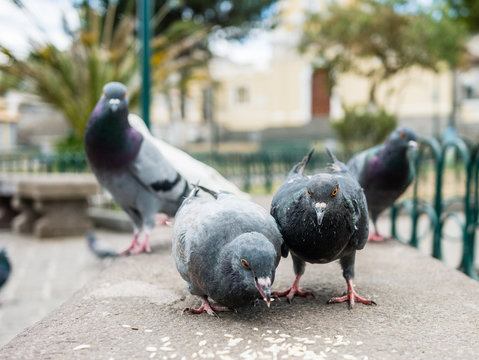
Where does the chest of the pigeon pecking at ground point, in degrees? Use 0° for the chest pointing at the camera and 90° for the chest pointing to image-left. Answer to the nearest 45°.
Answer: approximately 315°

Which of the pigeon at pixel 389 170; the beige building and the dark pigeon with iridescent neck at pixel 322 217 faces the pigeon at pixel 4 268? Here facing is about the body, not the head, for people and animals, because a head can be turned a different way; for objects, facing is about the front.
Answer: the beige building

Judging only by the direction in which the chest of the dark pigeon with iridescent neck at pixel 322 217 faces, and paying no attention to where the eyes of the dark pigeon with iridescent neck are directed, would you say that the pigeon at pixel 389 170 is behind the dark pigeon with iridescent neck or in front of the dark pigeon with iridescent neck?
behind

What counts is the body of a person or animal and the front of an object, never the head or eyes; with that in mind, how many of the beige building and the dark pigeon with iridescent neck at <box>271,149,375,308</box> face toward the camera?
2

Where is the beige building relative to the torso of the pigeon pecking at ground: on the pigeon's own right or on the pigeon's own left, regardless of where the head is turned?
on the pigeon's own left

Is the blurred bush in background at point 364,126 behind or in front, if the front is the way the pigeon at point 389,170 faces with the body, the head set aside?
behind
